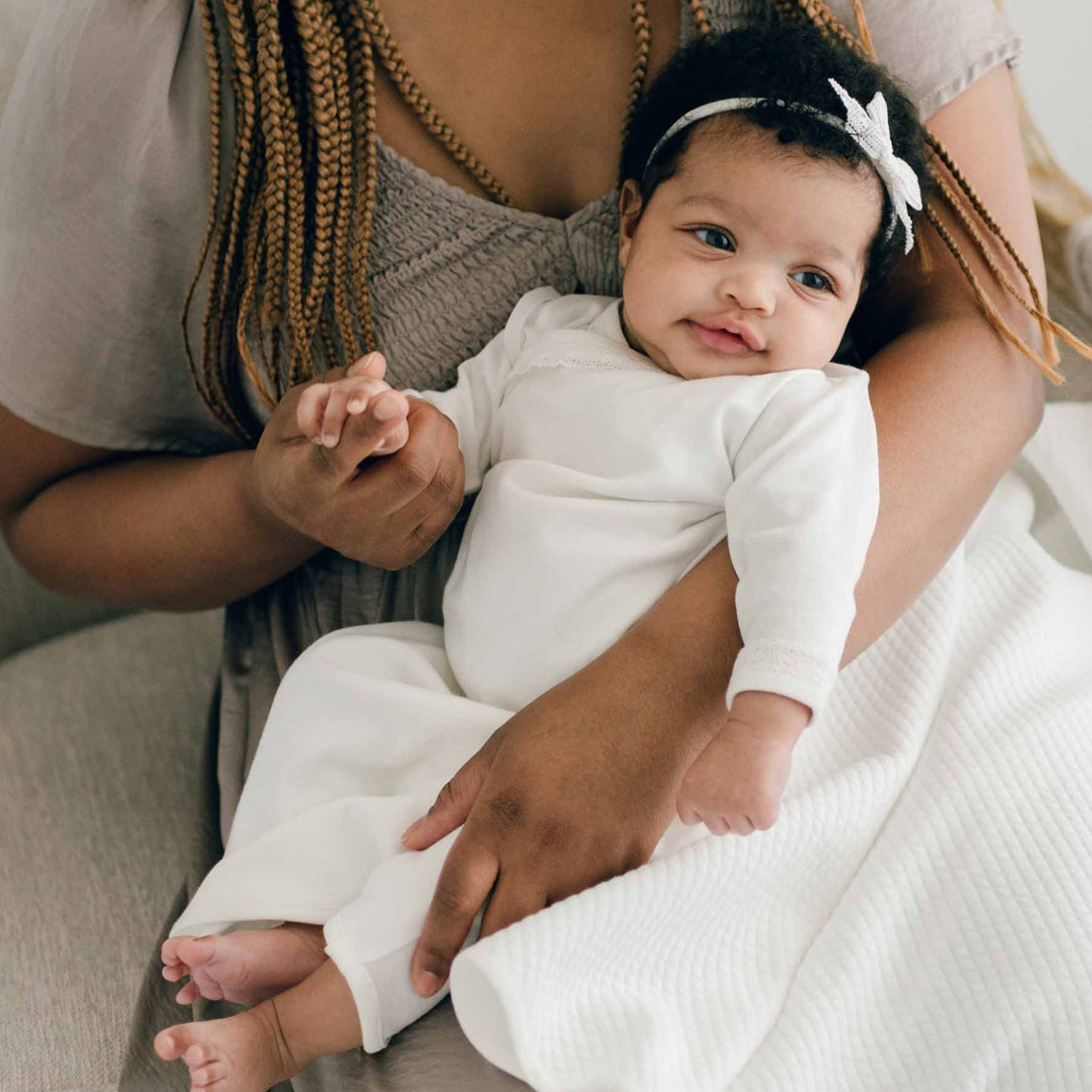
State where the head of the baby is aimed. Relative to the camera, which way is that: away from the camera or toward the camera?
toward the camera

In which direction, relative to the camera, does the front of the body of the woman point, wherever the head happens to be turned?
toward the camera
